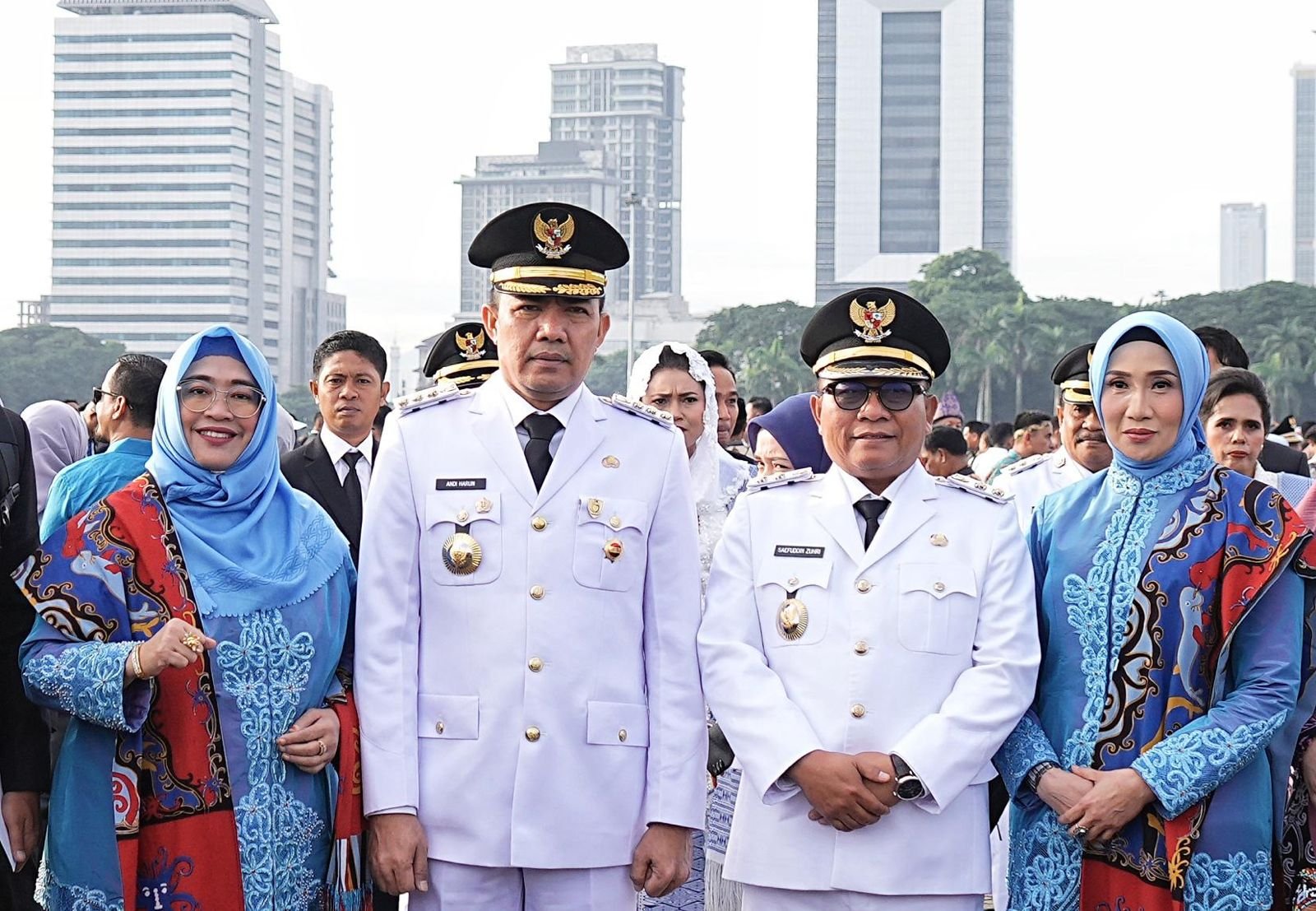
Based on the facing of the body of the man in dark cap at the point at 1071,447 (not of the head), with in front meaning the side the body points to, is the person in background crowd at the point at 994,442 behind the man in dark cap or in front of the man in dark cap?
behind

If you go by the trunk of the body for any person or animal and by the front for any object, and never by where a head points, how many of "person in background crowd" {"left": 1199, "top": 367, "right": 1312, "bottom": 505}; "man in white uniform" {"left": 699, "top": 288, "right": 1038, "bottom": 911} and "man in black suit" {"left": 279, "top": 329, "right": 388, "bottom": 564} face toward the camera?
3

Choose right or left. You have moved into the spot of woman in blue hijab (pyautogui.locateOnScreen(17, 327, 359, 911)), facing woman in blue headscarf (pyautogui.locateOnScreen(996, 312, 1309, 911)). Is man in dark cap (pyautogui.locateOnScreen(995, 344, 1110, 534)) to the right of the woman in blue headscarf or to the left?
left

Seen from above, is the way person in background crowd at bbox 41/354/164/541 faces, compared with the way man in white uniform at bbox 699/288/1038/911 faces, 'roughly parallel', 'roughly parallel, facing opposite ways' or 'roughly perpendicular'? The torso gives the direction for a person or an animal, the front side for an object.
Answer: roughly perpendicular

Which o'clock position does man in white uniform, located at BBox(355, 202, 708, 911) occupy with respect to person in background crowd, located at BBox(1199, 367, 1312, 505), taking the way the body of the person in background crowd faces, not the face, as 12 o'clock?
The man in white uniform is roughly at 1 o'clock from the person in background crowd.

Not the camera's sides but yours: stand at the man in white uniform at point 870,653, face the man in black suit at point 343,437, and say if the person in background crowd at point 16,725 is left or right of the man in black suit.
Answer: left

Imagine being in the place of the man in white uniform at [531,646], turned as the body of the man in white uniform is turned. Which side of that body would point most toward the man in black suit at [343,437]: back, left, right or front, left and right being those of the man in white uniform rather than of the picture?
back

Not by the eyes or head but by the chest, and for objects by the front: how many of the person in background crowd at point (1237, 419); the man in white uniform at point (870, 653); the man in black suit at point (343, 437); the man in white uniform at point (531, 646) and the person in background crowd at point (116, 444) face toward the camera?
4

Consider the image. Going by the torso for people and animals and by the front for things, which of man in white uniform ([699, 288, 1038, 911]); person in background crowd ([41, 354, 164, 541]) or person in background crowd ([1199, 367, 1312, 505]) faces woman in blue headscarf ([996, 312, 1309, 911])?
person in background crowd ([1199, 367, 1312, 505])

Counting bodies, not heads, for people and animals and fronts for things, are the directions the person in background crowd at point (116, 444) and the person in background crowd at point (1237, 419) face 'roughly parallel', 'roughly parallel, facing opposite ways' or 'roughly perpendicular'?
roughly perpendicular
